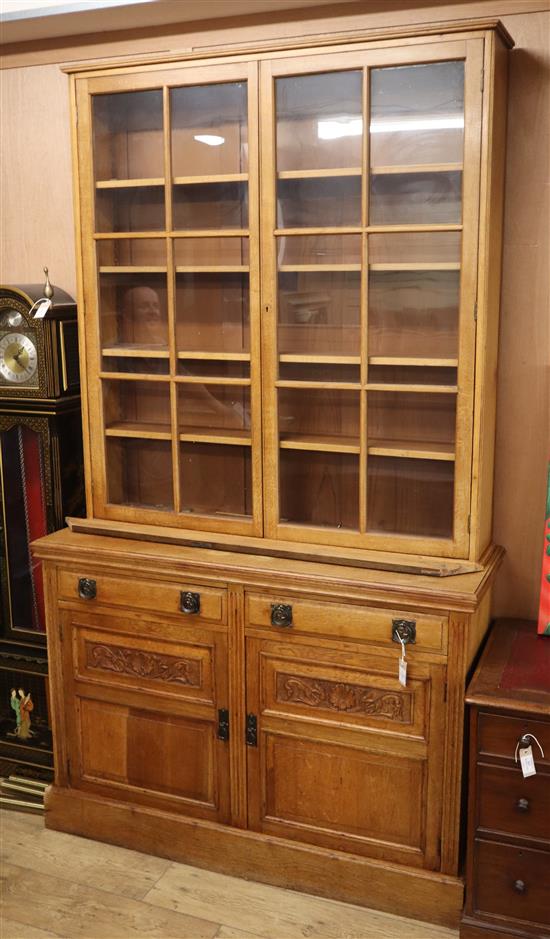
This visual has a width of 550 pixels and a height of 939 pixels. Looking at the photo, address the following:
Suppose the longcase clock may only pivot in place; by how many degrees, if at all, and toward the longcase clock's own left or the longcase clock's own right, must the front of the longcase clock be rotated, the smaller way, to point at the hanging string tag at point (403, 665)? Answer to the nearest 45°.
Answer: approximately 90° to the longcase clock's own left

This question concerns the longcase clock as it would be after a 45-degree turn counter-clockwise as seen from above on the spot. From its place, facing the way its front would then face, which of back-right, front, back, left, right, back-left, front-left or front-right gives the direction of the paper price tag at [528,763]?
front-left

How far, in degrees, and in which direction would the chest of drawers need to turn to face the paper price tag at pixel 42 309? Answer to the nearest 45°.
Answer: approximately 90° to its right

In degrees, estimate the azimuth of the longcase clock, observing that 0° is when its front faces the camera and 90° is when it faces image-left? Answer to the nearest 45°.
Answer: approximately 45°

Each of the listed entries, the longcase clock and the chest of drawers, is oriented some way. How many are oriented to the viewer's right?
0

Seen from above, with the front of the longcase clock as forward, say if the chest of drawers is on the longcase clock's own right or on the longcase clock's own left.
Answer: on the longcase clock's own left

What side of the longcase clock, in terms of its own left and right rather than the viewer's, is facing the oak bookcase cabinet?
left

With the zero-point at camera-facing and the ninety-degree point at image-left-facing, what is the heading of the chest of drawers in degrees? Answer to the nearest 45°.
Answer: approximately 0°
